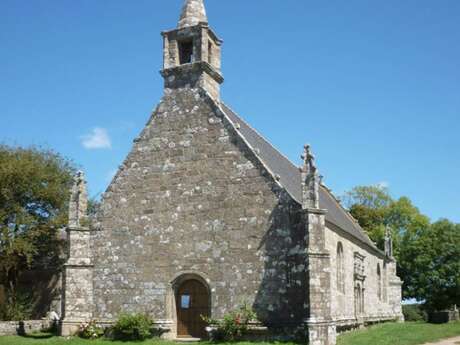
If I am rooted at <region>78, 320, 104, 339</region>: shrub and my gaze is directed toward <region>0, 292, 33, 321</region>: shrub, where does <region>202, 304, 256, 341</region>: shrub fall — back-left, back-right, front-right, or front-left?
back-right

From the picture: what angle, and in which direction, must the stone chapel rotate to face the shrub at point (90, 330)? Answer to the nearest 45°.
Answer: approximately 45° to its right

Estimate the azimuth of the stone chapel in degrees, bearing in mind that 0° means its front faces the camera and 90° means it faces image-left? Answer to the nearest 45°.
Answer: approximately 45°

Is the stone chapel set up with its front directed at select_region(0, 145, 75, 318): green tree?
no

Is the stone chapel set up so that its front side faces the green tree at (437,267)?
no
